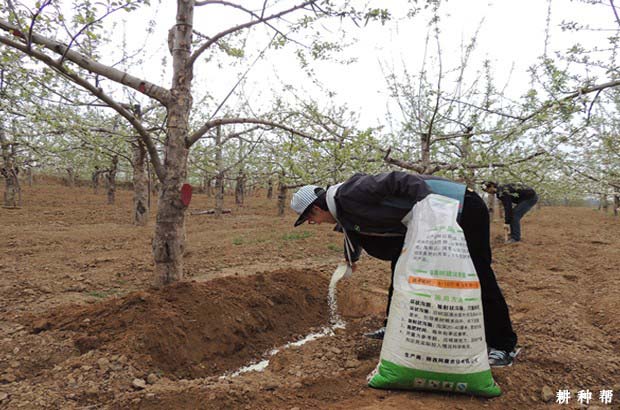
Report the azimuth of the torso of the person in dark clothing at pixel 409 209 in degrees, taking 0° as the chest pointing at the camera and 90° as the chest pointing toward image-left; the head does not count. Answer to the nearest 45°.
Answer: approximately 90°

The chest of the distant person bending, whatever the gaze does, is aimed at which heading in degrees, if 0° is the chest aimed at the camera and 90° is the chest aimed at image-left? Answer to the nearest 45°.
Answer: approximately 90°

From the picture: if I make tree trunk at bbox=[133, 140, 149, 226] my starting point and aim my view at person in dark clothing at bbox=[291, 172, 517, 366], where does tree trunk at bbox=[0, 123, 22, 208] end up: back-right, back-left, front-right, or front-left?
back-right

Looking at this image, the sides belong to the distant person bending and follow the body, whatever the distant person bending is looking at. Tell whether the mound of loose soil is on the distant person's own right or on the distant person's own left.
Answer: on the distant person's own left

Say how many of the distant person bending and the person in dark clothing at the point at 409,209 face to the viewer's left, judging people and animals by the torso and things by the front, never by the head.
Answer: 2

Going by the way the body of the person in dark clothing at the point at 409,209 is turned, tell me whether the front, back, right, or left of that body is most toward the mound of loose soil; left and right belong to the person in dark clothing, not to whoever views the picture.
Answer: front

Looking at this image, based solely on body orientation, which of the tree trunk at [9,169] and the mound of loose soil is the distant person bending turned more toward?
the tree trunk

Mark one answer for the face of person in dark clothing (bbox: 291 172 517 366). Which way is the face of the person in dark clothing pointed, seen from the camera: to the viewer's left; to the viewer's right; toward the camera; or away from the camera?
to the viewer's left

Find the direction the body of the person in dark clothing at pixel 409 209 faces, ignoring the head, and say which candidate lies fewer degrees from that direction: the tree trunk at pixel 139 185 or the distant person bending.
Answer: the tree trunk

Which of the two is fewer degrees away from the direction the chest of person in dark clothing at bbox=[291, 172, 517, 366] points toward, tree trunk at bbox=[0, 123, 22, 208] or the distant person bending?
the tree trunk

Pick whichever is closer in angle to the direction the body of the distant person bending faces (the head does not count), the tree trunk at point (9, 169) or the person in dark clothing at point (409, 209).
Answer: the tree trunk

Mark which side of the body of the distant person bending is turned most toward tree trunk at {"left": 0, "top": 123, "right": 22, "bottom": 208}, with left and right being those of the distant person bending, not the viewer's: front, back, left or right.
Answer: front

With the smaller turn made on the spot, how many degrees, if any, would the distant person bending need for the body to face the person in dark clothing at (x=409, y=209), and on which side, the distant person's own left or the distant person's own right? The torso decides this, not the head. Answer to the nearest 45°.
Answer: approximately 90° to the distant person's own left
